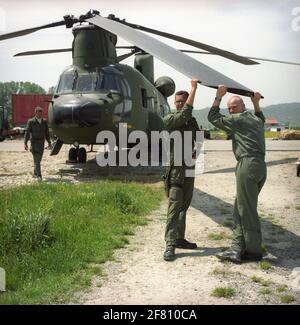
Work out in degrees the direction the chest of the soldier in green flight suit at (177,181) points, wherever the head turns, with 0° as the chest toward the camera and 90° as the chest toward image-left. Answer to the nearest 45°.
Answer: approximately 315°

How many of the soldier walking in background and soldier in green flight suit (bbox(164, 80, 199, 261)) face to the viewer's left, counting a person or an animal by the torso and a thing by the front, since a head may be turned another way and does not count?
0

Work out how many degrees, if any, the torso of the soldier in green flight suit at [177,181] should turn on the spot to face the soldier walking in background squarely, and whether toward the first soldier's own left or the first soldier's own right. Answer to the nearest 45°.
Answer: approximately 180°

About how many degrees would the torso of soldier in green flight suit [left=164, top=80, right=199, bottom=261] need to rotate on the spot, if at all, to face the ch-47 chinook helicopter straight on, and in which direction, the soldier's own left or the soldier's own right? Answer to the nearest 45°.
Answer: approximately 135° to the soldier's own left

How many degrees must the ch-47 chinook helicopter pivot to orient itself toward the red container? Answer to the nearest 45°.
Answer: approximately 135° to its right

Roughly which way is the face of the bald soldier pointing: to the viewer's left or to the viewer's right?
to the viewer's left

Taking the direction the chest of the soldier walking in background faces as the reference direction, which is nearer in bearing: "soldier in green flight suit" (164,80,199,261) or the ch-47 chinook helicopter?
the soldier in green flight suit

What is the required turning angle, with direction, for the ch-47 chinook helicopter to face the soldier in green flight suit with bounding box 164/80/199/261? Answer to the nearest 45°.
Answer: approximately 45° to its left

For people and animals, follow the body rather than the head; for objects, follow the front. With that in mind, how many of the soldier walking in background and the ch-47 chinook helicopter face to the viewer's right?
0

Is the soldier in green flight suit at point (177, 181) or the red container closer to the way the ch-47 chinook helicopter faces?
the soldier in green flight suit

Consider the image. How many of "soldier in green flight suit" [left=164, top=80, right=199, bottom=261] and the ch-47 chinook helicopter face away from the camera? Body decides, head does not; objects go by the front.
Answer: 0

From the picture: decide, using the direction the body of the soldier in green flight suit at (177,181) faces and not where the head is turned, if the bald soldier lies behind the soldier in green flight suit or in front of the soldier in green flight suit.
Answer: in front

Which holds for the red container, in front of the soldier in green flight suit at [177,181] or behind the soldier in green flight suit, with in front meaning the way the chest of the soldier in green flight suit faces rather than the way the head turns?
behind

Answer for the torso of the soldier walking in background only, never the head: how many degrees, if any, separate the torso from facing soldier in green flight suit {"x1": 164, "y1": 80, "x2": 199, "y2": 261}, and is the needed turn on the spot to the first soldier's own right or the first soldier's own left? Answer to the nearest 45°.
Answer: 0° — they already face them
